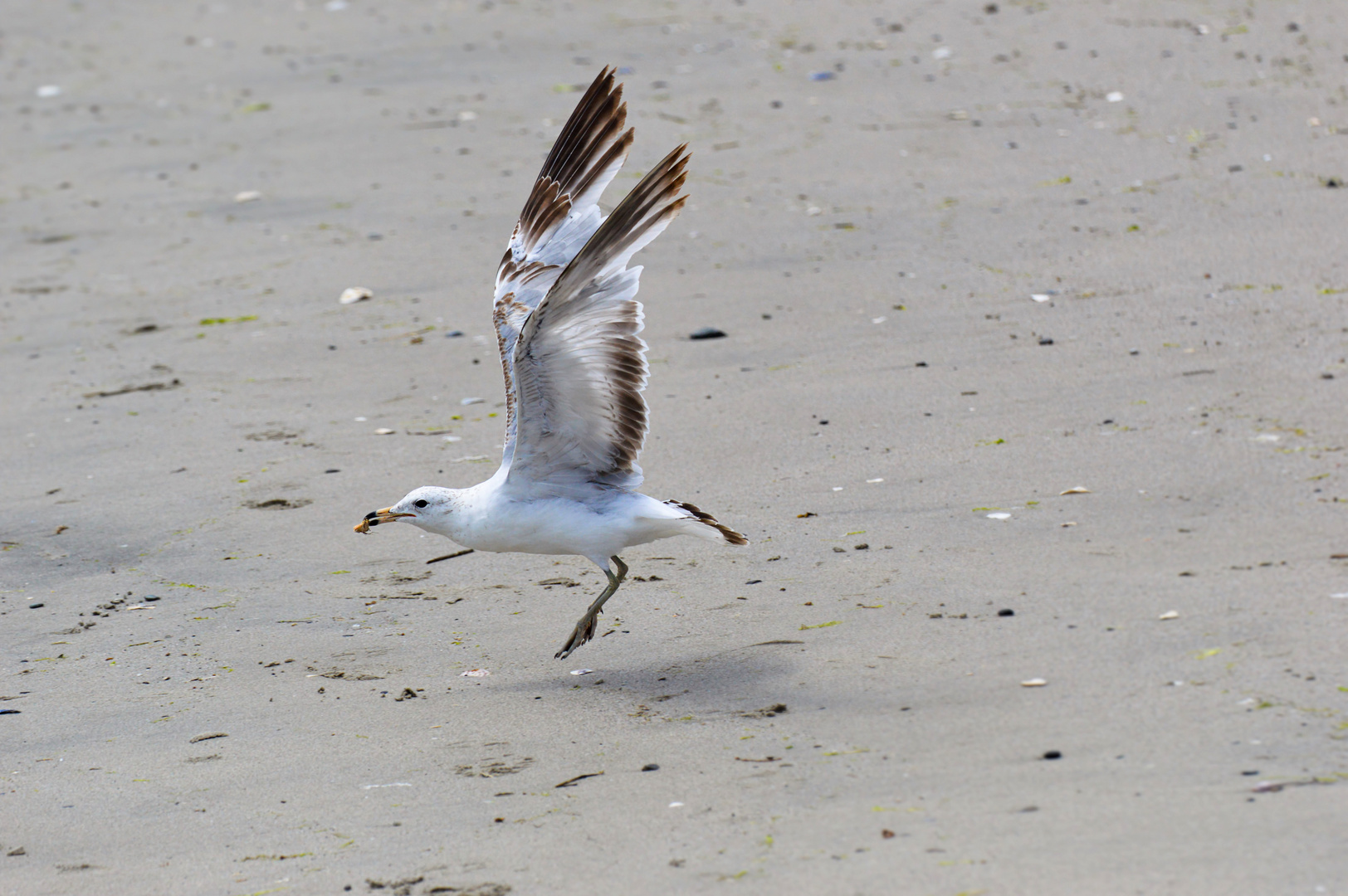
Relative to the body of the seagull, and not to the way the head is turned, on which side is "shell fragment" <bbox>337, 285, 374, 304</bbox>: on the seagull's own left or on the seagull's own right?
on the seagull's own right

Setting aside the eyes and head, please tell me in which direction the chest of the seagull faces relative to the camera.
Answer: to the viewer's left
